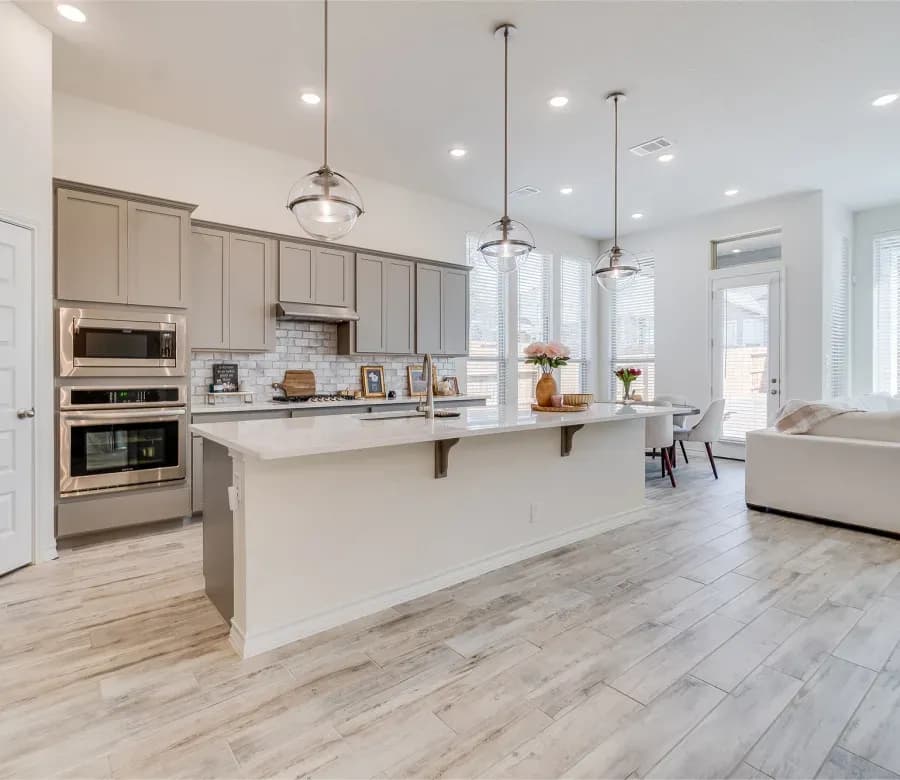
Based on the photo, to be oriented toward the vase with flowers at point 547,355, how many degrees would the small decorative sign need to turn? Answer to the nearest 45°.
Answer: approximately 45° to its left

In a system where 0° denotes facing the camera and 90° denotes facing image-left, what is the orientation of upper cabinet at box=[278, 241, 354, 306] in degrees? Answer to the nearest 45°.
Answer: approximately 315°

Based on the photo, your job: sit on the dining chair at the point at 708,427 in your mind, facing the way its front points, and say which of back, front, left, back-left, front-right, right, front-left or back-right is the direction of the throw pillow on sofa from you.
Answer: back-left

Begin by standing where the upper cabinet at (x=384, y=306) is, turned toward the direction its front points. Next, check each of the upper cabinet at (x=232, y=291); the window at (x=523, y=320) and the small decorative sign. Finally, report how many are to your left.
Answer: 1

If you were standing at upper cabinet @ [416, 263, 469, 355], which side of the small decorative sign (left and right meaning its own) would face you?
left

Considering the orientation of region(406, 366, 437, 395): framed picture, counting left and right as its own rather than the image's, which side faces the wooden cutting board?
right

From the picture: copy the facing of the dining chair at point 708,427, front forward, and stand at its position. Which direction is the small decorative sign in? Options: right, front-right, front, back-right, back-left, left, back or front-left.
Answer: front-left

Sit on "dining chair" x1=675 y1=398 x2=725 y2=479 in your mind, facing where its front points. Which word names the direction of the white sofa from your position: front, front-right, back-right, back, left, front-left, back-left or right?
back-left

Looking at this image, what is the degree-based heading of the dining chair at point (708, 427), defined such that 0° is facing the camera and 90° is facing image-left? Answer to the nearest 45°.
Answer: approximately 90°
